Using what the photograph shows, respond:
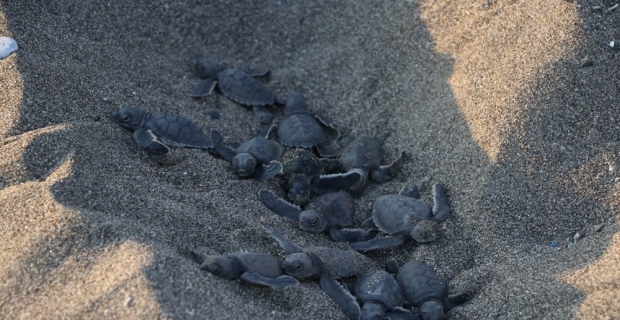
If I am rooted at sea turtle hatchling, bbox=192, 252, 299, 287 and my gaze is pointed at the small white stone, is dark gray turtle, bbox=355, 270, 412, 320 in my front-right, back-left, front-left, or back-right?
back-right

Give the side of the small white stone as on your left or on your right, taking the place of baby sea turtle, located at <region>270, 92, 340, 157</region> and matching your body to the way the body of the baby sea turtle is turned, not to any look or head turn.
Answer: on your left

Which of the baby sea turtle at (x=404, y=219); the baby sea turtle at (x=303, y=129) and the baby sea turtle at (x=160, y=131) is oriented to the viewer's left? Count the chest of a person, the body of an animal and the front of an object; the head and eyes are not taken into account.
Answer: the baby sea turtle at (x=160, y=131)

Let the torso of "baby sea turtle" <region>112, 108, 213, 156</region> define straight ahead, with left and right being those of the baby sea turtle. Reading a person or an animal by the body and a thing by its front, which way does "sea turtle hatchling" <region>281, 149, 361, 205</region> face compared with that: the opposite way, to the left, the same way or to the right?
to the left

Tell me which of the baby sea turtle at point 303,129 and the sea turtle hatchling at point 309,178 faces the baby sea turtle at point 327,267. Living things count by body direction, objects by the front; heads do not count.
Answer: the sea turtle hatchling

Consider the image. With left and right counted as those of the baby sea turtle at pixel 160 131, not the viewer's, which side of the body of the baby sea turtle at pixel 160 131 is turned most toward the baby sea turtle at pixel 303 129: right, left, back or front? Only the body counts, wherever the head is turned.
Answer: back

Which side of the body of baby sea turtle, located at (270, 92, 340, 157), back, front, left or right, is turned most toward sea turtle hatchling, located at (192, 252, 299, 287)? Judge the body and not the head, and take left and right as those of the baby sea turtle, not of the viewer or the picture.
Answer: back

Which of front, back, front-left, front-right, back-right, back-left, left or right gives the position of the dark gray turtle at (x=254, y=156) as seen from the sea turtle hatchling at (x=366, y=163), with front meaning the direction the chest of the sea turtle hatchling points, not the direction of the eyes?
back-right

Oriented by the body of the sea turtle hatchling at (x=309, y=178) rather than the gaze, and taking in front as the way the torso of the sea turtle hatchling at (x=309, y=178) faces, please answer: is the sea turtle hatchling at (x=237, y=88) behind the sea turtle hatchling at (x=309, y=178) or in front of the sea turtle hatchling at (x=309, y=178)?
behind

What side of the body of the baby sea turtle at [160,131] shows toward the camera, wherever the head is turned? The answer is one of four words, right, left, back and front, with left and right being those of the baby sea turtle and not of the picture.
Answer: left

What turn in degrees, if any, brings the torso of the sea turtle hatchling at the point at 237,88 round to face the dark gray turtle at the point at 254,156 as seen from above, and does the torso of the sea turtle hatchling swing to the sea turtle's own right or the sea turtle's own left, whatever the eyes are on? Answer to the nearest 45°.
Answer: approximately 135° to the sea turtle's own left
